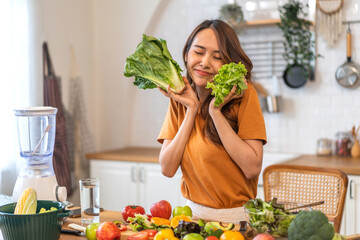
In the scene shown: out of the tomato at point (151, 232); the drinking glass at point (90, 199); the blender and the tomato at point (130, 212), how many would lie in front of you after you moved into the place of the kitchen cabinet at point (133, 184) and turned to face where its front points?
4

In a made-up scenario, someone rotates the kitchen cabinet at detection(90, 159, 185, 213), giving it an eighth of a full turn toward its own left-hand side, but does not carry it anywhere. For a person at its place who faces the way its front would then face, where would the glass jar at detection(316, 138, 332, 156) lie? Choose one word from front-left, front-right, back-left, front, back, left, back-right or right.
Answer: front-left

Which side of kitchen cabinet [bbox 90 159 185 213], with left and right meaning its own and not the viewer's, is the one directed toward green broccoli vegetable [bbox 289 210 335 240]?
front

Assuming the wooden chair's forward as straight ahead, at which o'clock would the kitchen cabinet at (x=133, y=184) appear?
The kitchen cabinet is roughly at 3 o'clock from the wooden chair.

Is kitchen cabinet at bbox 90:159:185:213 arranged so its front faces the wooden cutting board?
yes

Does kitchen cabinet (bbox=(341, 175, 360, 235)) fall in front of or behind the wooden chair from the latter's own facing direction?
behind

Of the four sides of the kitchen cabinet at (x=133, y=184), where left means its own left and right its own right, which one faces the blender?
front

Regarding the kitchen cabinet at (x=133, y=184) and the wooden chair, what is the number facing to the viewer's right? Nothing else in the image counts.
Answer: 0

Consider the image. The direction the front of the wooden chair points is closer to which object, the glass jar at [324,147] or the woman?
the woman

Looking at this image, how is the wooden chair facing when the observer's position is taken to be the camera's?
facing the viewer and to the left of the viewer

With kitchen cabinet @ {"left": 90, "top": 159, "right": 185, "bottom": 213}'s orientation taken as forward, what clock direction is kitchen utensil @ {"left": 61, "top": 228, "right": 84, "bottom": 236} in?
The kitchen utensil is roughly at 12 o'clock from the kitchen cabinet.

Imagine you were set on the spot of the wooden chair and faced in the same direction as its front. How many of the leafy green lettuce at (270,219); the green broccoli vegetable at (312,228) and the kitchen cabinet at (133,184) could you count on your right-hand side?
1

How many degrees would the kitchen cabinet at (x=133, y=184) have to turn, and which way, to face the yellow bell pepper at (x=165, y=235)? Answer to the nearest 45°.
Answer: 0° — it already faces it

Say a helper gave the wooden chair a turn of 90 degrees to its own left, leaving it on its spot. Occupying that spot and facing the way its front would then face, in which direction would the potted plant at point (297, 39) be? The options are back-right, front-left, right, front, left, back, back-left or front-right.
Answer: back-left

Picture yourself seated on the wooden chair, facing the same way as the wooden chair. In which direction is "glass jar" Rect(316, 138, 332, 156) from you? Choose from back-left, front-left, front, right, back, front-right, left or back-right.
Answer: back-right

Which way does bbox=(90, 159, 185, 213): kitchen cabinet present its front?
toward the camera
